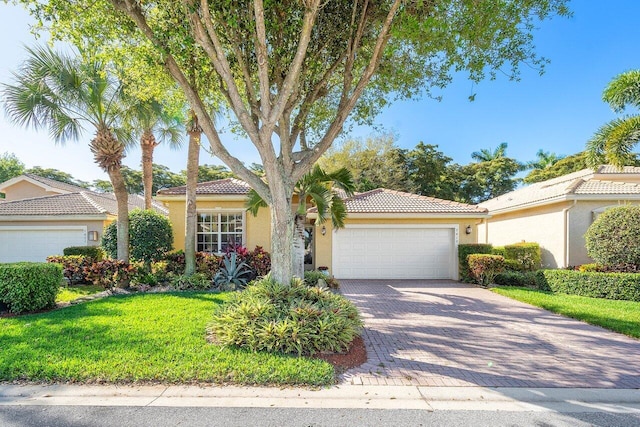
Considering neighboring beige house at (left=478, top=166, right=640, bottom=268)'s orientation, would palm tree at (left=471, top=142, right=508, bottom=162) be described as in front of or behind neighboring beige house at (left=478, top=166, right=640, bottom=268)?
behind

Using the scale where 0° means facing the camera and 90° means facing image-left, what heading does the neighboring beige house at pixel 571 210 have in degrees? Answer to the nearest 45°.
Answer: approximately 0°

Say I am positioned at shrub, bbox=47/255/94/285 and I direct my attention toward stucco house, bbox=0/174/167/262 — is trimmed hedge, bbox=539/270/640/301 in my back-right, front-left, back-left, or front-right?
back-right

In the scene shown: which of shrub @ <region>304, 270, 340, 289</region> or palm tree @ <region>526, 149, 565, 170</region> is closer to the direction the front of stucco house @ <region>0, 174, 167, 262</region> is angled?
the shrub

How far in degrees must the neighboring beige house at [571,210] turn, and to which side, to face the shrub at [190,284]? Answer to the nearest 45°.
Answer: approximately 45° to its right
